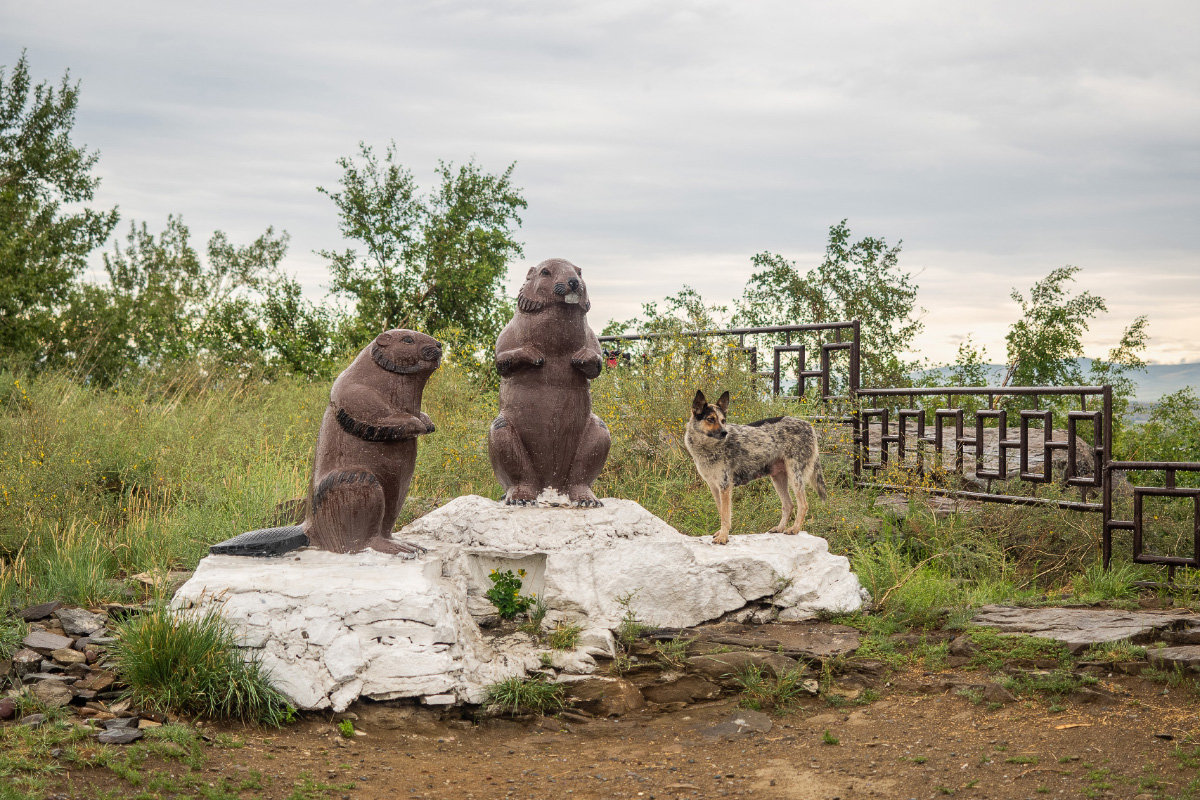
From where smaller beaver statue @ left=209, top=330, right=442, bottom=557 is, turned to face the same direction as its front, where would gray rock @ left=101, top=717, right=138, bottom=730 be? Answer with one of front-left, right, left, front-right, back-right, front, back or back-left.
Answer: back-right

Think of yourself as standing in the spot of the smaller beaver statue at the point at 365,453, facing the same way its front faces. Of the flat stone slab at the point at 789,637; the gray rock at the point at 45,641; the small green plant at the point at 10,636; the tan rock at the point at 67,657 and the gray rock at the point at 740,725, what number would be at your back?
3

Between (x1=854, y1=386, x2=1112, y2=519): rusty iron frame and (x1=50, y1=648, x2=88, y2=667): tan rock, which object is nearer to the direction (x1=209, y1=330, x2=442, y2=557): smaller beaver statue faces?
the rusty iron frame

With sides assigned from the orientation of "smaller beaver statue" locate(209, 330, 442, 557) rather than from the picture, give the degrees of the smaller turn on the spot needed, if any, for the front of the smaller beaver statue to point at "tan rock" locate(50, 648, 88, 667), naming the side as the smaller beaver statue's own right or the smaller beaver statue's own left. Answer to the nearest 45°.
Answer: approximately 180°

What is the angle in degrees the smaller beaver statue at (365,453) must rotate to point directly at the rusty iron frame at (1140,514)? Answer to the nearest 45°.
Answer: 0° — it already faces it

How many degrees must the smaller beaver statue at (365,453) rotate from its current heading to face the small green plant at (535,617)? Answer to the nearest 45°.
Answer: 0° — it already faces it

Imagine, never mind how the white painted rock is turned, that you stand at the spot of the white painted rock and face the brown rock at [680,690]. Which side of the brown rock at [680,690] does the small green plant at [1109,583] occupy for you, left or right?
left

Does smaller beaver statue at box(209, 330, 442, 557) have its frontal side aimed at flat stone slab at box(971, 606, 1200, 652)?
yes

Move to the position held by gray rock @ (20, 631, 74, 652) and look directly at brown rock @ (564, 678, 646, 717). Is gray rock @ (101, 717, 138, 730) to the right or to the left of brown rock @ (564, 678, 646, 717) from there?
right

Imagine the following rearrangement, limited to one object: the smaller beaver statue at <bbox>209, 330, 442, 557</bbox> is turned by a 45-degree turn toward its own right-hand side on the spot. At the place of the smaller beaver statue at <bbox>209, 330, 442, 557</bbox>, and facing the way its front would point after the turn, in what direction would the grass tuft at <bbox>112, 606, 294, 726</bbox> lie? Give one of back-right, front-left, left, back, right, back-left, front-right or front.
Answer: right

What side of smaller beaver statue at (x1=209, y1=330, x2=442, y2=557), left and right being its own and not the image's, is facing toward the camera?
right
